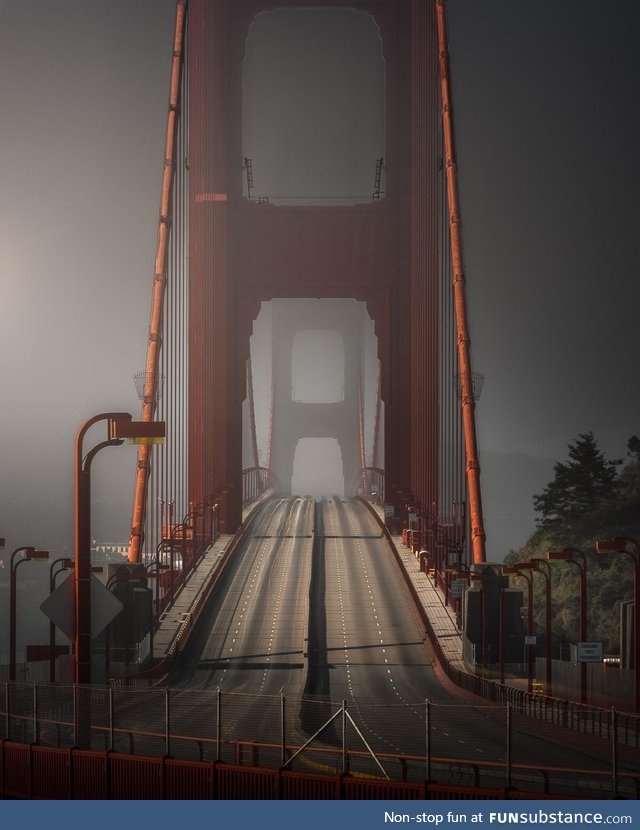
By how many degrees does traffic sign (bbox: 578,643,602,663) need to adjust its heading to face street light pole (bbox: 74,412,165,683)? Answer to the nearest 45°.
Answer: approximately 45° to its right

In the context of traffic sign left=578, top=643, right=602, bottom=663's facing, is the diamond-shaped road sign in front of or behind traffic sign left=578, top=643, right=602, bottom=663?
in front

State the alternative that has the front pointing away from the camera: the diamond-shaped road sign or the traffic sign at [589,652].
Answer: the diamond-shaped road sign

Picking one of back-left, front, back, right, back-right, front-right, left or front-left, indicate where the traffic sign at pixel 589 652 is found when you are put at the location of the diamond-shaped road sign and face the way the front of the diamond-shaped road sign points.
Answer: front-right

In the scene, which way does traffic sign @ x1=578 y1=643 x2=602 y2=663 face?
toward the camera

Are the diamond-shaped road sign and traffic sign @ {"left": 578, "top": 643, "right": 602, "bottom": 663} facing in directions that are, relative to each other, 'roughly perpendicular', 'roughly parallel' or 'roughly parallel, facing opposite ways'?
roughly parallel, facing opposite ways

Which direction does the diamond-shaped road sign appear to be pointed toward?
away from the camera

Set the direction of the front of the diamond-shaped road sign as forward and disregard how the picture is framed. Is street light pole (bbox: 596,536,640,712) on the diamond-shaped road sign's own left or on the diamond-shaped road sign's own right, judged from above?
on the diamond-shaped road sign's own right

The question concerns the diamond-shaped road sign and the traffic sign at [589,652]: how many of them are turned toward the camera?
1

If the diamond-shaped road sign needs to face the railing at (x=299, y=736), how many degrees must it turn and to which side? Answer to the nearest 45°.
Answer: approximately 135° to its right

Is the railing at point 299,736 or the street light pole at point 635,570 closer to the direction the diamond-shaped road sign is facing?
the street light pole

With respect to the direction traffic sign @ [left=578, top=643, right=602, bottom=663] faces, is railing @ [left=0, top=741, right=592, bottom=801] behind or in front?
in front
